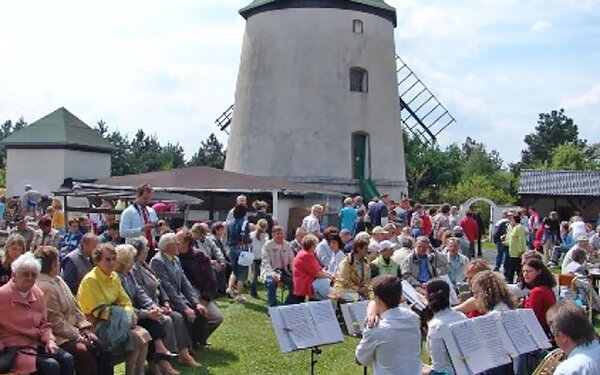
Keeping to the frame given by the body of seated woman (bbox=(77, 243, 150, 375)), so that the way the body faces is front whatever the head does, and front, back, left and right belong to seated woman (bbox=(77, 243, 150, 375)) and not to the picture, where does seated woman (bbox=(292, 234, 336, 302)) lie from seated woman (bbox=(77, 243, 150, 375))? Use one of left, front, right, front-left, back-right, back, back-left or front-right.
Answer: left

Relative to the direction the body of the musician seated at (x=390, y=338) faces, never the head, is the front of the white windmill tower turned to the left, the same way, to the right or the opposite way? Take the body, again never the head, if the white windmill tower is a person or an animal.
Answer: the opposite way

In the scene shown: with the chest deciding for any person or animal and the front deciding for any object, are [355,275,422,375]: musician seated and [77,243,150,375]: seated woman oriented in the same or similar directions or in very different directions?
very different directions

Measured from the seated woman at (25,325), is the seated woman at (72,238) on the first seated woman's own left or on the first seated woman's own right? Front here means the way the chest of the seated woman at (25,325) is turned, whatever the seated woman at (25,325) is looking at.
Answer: on the first seated woman's own left

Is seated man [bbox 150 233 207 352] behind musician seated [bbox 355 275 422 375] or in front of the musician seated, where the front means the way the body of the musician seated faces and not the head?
in front

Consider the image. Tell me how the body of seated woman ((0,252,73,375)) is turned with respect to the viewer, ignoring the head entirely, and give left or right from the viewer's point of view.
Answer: facing the viewer and to the right of the viewer

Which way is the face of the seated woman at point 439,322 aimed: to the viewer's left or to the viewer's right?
to the viewer's left

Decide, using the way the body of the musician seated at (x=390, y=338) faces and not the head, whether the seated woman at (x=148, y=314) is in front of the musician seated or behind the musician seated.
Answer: in front
